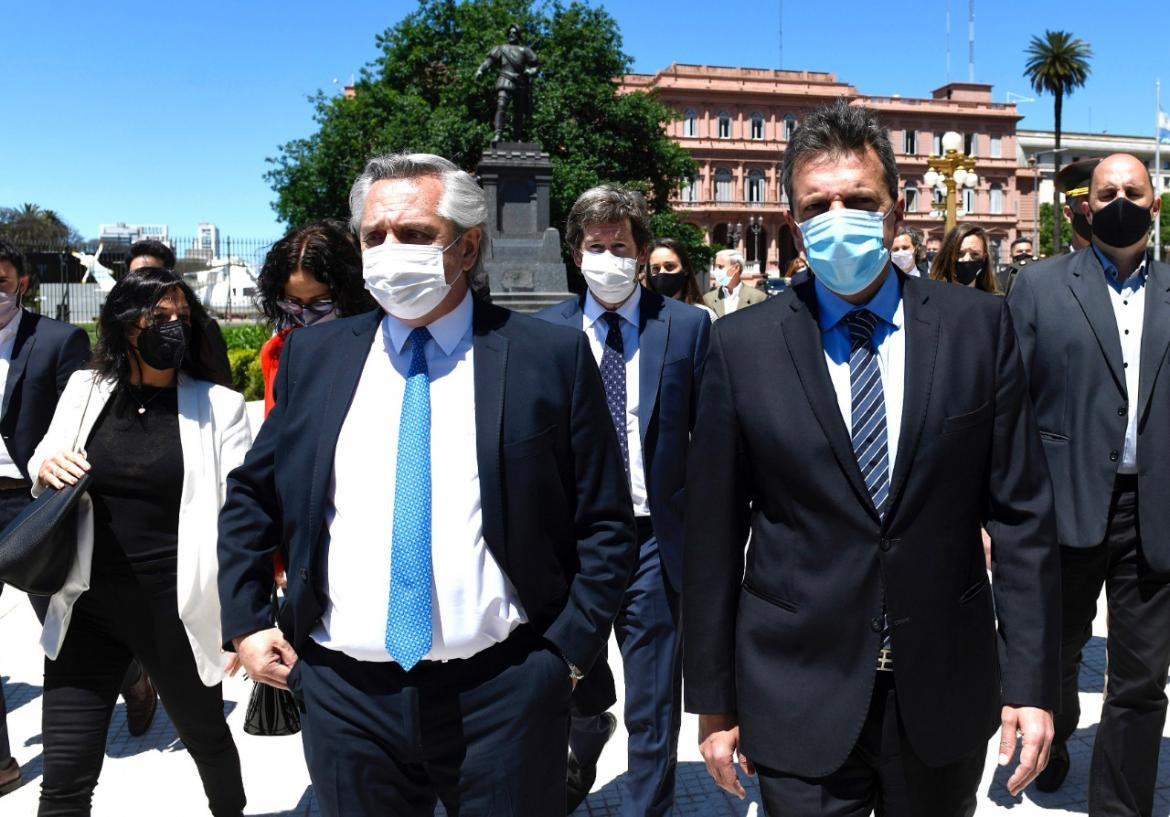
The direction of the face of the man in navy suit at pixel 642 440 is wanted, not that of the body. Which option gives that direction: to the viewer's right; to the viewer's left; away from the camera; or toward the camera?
toward the camera

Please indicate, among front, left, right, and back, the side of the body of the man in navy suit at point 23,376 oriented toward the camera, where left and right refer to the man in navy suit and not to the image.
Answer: front

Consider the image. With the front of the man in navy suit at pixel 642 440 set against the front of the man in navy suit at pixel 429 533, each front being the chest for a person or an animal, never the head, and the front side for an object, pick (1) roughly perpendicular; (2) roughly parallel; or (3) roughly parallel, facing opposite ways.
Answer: roughly parallel

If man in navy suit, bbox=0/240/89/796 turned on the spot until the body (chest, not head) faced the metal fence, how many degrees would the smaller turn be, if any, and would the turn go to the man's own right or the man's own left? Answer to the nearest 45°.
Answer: approximately 180°

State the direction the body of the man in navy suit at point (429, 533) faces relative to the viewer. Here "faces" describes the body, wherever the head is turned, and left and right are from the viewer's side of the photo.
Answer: facing the viewer

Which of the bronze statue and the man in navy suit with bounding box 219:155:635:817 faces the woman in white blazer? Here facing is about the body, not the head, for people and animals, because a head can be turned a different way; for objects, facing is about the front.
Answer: the bronze statue

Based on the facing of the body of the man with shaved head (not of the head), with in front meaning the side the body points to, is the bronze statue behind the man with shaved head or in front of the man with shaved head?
behind

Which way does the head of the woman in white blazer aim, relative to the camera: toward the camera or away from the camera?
toward the camera

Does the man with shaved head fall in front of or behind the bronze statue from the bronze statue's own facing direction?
in front

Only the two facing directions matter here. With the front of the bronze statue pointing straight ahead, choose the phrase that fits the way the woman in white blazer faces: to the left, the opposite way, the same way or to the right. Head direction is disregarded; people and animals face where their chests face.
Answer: the same way

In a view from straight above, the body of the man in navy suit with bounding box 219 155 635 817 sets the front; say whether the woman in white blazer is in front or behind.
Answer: behind

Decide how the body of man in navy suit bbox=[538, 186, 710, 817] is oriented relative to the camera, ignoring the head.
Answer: toward the camera

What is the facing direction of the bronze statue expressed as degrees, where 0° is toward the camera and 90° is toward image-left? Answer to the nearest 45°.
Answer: approximately 0°

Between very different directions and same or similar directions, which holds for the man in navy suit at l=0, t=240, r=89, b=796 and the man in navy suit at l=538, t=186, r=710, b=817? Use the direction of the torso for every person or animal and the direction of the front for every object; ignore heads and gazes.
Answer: same or similar directions

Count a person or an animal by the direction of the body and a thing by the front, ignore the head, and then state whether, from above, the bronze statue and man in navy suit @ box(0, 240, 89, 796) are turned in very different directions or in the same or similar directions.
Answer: same or similar directions

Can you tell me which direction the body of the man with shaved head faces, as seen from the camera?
toward the camera

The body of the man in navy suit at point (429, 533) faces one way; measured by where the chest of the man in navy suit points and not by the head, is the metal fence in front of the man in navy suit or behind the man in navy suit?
behind
